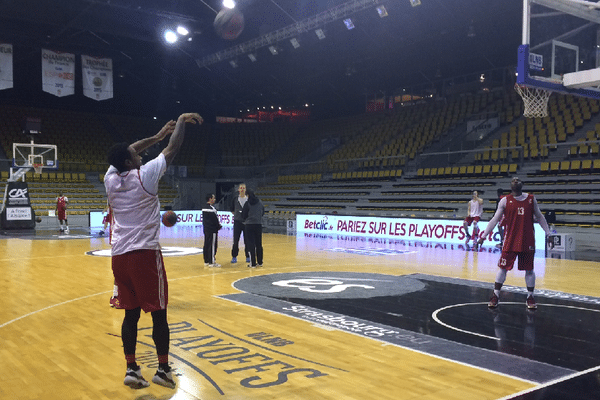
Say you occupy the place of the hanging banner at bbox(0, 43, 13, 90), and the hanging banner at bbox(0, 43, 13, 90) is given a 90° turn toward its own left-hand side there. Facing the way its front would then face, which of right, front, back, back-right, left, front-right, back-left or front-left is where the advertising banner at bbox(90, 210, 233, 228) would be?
front

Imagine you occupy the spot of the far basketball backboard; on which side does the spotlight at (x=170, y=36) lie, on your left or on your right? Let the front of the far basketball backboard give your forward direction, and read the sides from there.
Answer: on your left

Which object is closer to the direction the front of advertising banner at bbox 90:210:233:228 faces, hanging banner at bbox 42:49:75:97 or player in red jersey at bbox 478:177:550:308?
the player in red jersey

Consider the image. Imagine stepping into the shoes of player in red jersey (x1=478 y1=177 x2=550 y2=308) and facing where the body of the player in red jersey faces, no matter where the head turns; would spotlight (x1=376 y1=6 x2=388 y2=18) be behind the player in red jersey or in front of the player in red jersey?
behind

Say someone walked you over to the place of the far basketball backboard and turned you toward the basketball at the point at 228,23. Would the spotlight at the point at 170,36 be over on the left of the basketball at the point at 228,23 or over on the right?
left

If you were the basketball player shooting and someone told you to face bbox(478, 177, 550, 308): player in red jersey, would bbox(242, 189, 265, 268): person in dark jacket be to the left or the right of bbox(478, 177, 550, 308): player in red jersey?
left

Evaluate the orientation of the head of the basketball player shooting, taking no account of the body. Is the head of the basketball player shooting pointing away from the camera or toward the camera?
away from the camera

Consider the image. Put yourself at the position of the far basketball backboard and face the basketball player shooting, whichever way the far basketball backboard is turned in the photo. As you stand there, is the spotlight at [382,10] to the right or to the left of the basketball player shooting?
left
